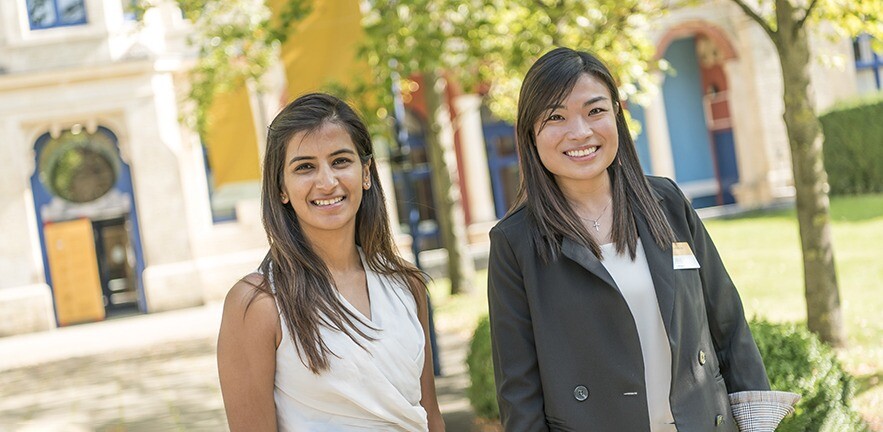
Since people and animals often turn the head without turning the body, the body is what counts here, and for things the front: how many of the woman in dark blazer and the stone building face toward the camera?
2

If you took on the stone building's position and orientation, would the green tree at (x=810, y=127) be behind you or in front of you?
in front

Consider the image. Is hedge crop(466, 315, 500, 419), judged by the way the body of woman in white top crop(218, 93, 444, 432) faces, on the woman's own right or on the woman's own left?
on the woman's own left

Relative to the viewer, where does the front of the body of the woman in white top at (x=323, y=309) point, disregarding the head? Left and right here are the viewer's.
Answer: facing the viewer and to the right of the viewer

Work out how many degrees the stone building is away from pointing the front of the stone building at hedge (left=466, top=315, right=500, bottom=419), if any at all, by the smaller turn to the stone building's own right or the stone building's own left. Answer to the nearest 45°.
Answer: approximately 45° to the stone building's own left

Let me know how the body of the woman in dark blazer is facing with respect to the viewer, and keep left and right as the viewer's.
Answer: facing the viewer

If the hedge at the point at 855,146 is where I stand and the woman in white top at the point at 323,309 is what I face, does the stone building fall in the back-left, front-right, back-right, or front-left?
front-right

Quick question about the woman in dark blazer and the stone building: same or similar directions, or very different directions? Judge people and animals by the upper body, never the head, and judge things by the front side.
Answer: same or similar directions

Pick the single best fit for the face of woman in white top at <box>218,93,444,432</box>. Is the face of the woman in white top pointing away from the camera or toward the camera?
toward the camera

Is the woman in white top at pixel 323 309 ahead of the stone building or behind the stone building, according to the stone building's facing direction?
ahead

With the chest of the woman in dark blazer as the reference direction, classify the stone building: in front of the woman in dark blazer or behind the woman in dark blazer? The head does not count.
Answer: behind

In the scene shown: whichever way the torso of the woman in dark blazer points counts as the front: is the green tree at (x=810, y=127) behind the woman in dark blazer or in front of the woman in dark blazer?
behind

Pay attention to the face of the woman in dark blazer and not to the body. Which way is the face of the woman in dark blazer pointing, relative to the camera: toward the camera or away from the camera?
toward the camera

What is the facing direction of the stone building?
toward the camera

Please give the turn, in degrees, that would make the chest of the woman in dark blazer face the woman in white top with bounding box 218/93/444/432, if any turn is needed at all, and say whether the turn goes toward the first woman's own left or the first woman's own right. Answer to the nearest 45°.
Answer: approximately 90° to the first woman's own right
